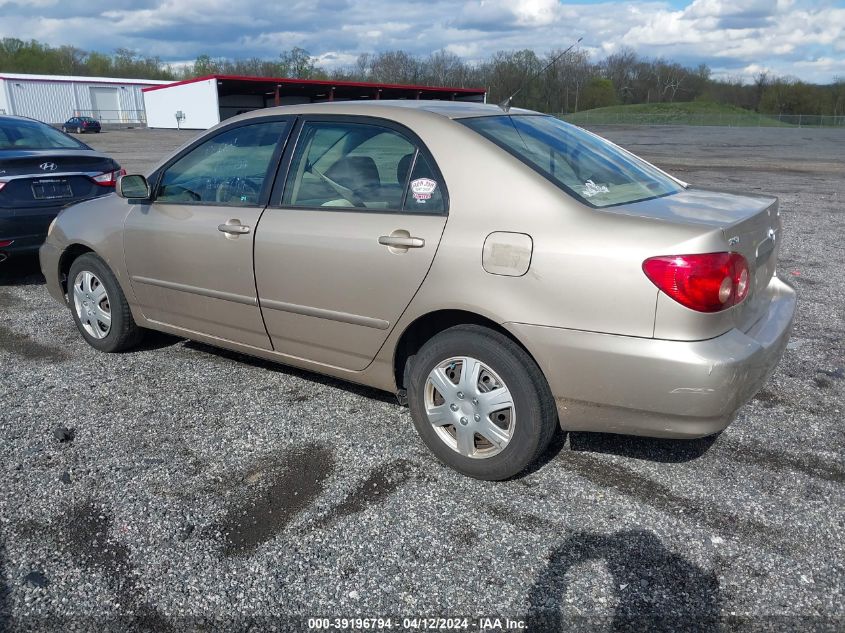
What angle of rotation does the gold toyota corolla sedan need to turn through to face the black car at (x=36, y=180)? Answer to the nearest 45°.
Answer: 0° — it already faces it

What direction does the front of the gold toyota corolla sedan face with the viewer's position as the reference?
facing away from the viewer and to the left of the viewer
